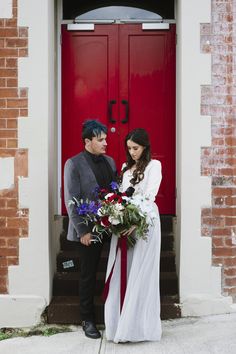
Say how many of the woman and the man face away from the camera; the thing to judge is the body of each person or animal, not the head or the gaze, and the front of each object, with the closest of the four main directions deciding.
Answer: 0

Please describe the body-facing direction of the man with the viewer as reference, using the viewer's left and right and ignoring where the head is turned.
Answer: facing the viewer and to the right of the viewer

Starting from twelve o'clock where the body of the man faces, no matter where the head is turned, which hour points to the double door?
The double door is roughly at 8 o'clock from the man.
